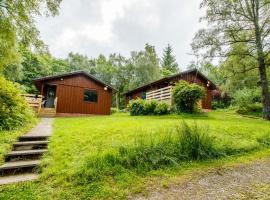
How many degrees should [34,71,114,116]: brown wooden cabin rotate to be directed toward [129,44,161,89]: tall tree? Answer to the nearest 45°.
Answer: approximately 135° to its left

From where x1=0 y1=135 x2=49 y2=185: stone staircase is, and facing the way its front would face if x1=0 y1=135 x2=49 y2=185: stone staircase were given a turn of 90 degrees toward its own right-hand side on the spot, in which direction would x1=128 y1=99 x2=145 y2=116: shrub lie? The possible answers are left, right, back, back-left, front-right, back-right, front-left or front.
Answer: back-right

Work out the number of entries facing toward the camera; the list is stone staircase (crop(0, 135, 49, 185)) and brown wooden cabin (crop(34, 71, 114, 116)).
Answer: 2

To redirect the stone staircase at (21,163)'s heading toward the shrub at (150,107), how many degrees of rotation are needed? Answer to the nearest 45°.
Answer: approximately 135° to its left

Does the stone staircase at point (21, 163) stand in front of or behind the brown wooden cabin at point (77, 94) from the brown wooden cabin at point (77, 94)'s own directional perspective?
in front

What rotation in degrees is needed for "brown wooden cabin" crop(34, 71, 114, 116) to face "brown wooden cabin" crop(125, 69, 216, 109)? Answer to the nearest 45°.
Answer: approximately 90° to its left

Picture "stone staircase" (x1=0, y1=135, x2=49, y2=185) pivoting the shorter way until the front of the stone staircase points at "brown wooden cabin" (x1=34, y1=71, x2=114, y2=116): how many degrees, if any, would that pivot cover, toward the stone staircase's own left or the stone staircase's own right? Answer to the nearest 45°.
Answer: approximately 180°

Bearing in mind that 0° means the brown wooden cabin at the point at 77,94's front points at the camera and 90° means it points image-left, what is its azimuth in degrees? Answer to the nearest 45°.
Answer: approximately 0°

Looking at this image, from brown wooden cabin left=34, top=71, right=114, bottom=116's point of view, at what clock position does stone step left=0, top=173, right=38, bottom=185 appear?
The stone step is roughly at 12 o'clock from the brown wooden cabin.

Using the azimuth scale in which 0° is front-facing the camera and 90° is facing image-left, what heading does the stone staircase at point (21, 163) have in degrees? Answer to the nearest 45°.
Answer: approximately 0°

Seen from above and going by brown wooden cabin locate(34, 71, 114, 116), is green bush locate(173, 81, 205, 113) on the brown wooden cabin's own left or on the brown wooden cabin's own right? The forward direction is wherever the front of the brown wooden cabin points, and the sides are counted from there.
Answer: on the brown wooden cabin's own left
